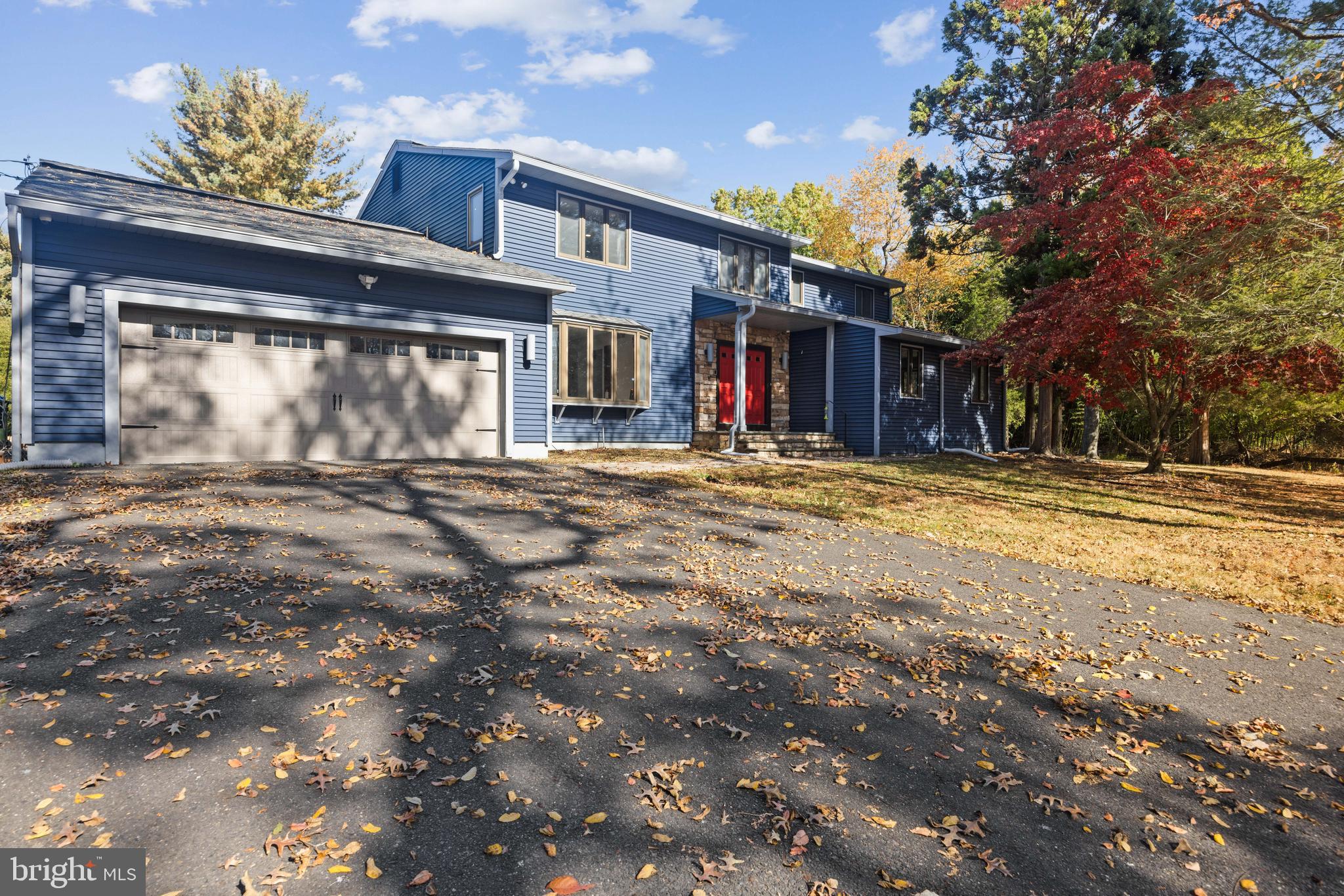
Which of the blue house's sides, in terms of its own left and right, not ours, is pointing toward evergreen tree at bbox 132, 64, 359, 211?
back

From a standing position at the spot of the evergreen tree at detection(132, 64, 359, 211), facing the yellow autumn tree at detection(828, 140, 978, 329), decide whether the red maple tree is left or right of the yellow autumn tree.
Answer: right

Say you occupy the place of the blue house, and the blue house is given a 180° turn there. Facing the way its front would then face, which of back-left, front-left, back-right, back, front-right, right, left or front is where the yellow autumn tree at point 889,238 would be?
right

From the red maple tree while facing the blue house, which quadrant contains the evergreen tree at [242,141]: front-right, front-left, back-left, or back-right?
front-right

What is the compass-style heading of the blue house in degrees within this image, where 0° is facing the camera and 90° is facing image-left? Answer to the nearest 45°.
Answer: approximately 315°

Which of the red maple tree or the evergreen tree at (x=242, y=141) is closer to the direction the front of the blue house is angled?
the red maple tree
